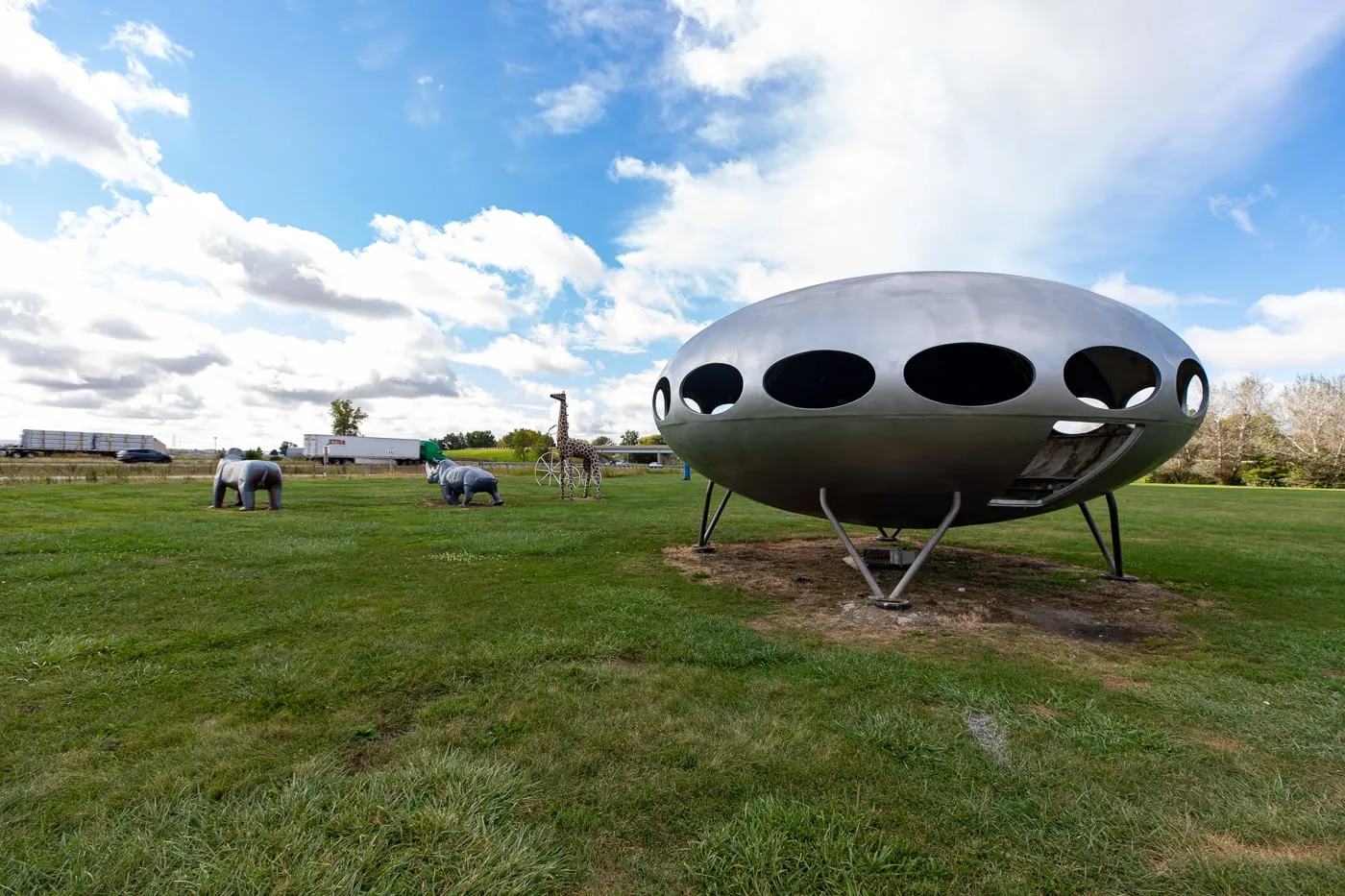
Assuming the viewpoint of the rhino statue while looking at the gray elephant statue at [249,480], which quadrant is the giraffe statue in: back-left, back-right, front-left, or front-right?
back-right

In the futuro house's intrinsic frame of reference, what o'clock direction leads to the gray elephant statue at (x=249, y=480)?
The gray elephant statue is roughly at 5 o'clock from the futuro house.

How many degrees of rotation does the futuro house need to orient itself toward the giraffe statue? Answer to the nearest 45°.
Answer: approximately 180°

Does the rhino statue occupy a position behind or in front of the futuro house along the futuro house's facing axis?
behind

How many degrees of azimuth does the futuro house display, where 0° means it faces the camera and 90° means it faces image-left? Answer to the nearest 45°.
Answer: approximately 315°

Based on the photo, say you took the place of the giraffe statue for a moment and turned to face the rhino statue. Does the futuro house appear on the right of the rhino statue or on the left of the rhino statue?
left
